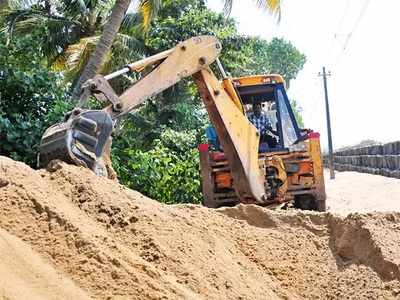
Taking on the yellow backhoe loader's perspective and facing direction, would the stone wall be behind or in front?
in front

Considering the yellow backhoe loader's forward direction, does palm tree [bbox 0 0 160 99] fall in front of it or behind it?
in front

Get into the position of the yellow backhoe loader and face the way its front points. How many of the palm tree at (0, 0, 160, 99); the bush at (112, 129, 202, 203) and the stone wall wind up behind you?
0

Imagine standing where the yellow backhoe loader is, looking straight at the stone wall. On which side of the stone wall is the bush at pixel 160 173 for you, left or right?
left

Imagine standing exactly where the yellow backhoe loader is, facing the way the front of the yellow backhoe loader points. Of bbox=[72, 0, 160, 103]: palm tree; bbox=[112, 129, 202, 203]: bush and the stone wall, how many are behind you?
0

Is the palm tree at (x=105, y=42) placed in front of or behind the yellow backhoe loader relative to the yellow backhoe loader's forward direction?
in front

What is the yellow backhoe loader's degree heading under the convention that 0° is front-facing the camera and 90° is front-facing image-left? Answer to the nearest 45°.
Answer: approximately 180°
